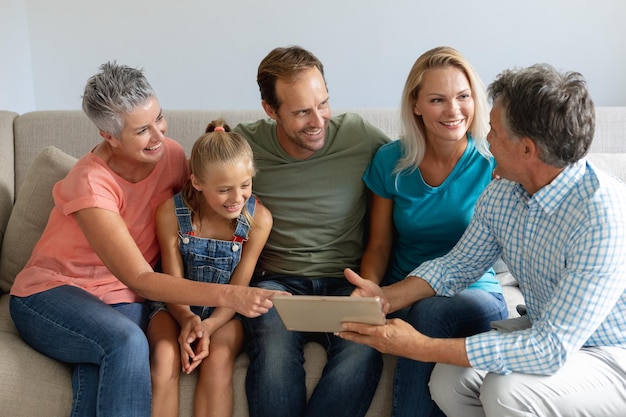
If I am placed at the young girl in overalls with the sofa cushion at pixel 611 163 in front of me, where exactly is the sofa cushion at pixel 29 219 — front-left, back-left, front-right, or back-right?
back-left

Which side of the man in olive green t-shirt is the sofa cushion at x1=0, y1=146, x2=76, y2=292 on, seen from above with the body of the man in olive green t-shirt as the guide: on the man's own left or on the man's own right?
on the man's own right

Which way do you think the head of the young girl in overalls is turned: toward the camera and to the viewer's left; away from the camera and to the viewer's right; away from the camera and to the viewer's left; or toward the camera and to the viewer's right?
toward the camera and to the viewer's right

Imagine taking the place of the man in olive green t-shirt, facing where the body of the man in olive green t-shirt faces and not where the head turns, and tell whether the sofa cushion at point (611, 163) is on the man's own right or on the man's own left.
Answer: on the man's own left

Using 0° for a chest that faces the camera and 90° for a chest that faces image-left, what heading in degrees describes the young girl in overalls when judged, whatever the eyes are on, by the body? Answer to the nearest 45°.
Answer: approximately 0°

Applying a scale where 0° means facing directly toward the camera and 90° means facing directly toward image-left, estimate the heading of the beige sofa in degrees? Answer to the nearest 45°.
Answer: approximately 0°
